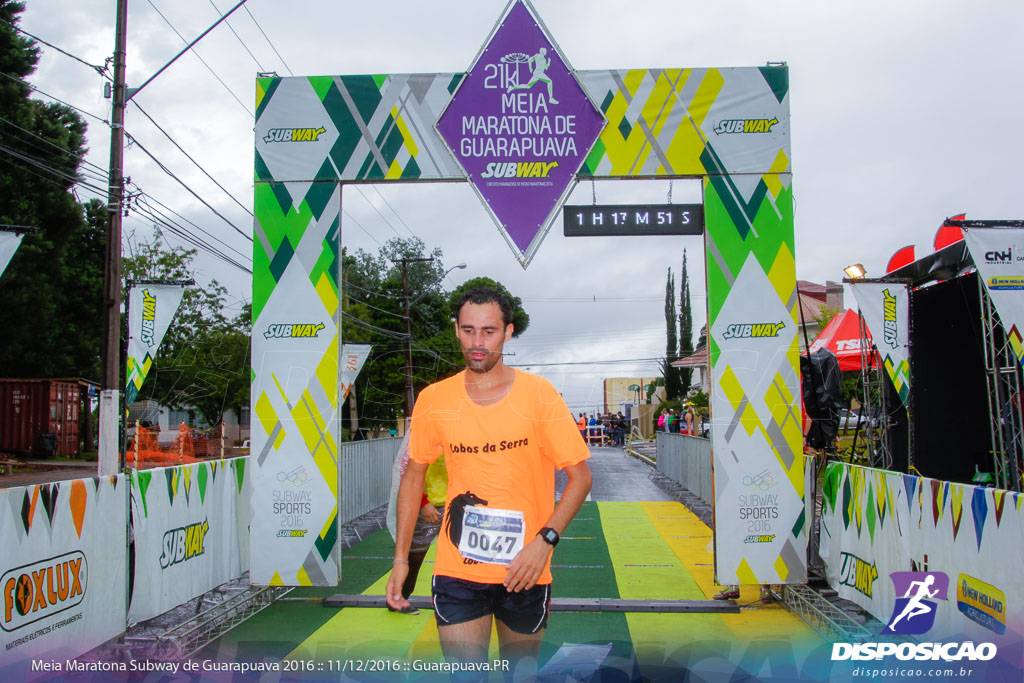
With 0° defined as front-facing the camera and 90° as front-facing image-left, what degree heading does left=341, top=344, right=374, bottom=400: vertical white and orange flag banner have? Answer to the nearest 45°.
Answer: approximately 0°

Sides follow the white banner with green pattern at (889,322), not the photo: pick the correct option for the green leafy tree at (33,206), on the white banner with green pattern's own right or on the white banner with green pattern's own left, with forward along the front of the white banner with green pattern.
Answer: on the white banner with green pattern's own right

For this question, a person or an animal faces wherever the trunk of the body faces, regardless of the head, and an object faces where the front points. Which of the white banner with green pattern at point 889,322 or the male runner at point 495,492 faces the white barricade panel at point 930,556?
the white banner with green pattern

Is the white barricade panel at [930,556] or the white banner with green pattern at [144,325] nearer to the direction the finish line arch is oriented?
the white barricade panel

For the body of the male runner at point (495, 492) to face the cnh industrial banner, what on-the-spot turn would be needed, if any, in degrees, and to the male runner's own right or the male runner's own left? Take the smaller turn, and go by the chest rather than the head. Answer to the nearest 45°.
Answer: approximately 135° to the male runner's own left

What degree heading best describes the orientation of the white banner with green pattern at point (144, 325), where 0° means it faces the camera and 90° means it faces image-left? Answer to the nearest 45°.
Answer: approximately 0°
